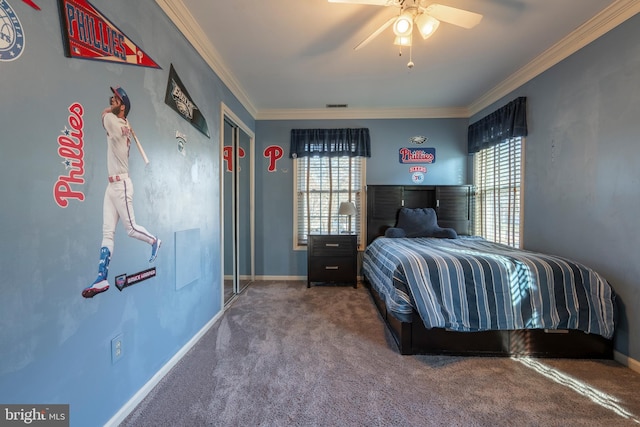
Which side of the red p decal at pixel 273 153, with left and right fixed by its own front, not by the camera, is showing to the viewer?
front

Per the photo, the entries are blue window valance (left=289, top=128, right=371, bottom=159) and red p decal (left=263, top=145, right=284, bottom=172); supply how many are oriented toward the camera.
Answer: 2

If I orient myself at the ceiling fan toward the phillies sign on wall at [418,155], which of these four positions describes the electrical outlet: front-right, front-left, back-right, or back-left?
back-left

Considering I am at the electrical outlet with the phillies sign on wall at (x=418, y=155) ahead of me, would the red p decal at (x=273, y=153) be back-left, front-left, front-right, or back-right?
front-left

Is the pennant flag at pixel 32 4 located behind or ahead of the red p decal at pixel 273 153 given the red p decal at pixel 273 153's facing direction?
ahead

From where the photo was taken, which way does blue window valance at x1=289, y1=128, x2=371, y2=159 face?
toward the camera

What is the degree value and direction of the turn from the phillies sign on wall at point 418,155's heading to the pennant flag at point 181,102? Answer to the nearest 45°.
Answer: approximately 45° to its right

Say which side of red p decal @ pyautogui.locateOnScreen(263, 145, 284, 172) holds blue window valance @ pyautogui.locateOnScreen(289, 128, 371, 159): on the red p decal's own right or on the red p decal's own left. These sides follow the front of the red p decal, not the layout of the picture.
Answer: on the red p decal's own left

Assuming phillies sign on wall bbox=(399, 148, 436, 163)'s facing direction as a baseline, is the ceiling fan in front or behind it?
in front

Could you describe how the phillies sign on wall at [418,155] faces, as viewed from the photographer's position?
facing the viewer

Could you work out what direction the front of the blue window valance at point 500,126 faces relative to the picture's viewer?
facing the viewer and to the left of the viewer

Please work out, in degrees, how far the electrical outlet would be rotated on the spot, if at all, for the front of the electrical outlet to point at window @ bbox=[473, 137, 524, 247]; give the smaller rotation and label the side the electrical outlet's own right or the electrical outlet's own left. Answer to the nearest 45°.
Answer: approximately 45° to the electrical outlet's own left

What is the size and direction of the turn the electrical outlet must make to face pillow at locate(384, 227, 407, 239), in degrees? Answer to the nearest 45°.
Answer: approximately 45° to its left

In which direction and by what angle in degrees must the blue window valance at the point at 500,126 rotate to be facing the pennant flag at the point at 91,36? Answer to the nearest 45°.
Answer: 0° — it already faces it

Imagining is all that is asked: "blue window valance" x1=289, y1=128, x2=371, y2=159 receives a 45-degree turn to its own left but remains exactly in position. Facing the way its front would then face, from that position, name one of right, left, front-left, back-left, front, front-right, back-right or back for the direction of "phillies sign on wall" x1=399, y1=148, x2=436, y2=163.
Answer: front-left

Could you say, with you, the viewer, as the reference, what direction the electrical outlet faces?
facing the viewer and to the right of the viewer
